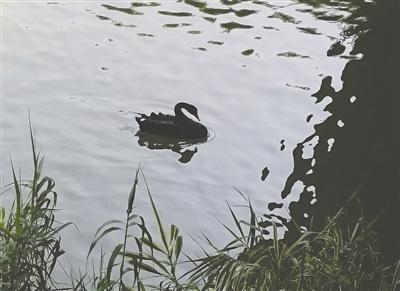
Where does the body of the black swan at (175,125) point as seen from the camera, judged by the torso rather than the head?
to the viewer's right
